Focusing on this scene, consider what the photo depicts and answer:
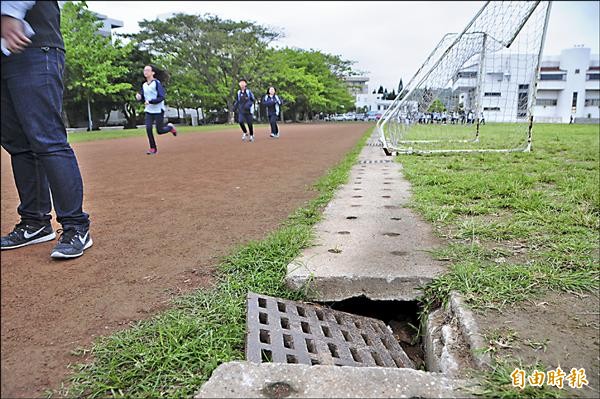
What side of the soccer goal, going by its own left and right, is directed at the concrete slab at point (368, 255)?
right

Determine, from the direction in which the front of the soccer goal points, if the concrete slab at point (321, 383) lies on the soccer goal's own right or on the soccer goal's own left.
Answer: on the soccer goal's own right

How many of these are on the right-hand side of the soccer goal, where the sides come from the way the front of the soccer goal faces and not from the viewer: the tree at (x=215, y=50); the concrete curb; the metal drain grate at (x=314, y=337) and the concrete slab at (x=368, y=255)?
3

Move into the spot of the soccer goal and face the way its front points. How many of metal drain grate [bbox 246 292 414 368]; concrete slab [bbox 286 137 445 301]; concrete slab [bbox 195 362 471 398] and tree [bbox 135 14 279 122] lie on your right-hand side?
3

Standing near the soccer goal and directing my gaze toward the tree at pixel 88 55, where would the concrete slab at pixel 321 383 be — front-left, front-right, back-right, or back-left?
back-left

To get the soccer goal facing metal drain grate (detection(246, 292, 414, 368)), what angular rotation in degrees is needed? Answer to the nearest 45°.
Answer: approximately 90° to its right

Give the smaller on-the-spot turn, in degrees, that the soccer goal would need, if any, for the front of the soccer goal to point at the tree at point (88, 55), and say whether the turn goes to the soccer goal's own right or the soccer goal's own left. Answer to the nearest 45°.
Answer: approximately 135° to the soccer goal's own left

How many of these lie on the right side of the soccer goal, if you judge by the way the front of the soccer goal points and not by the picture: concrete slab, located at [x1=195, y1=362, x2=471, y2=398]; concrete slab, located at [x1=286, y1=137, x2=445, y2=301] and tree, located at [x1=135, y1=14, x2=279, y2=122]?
2

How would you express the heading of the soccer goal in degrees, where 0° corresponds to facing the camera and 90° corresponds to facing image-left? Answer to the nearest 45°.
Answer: approximately 270°

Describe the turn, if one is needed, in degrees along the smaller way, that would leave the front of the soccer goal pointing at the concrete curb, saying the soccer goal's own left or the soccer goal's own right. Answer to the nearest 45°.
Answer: approximately 90° to the soccer goal's own right
